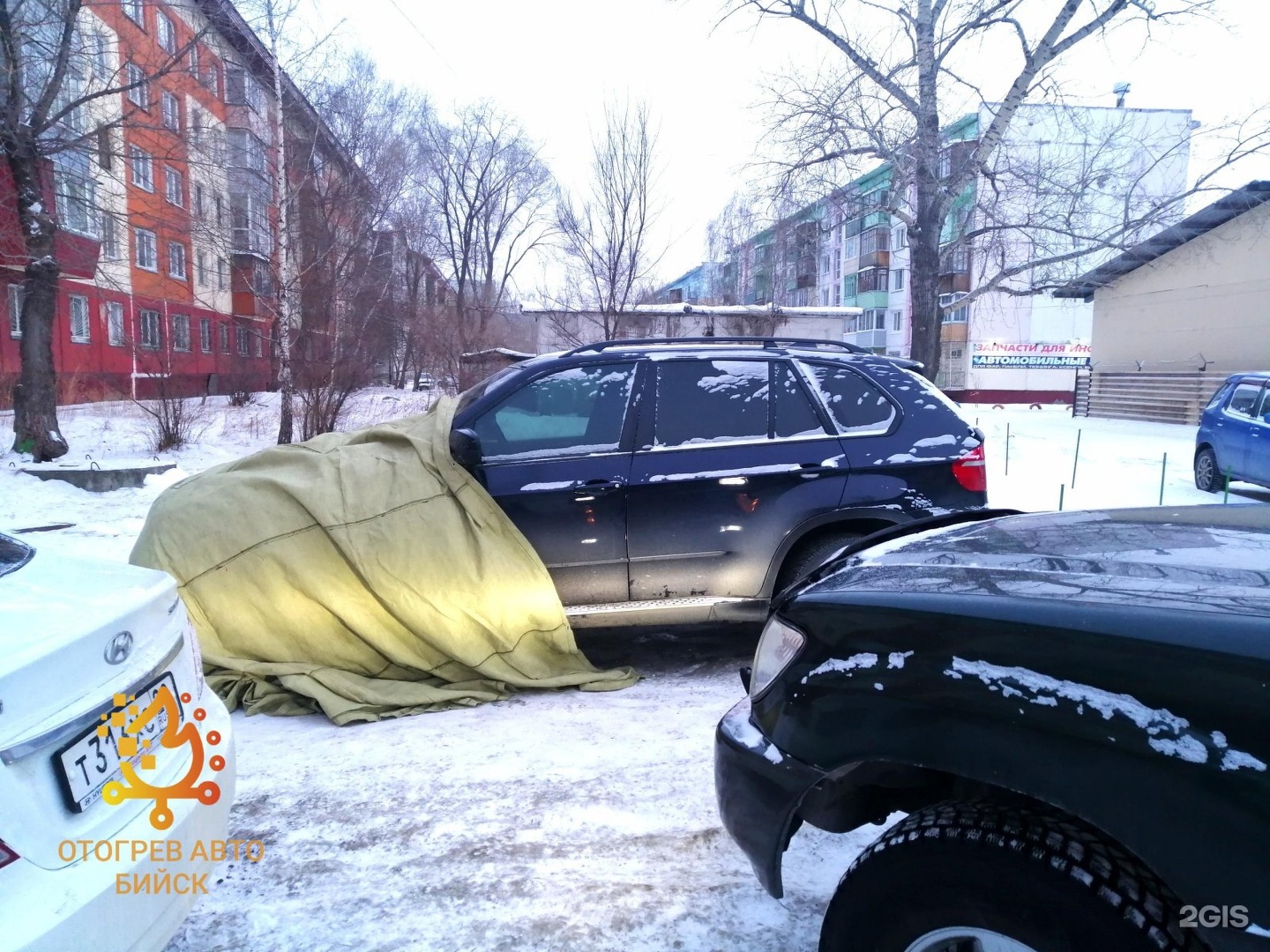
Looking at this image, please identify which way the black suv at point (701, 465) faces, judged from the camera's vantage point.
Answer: facing to the left of the viewer

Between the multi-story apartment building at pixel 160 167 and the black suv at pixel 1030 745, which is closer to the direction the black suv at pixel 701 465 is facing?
the multi-story apartment building

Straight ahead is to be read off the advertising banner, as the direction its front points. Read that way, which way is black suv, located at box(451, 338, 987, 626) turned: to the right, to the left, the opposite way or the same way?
to the right

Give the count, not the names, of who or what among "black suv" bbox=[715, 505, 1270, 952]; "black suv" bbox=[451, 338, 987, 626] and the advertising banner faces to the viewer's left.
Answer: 2

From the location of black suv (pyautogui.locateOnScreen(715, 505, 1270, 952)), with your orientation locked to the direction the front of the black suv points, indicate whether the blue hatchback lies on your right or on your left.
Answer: on your right

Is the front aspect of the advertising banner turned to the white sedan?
yes

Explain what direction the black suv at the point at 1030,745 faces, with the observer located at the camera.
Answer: facing to the left of the viewer

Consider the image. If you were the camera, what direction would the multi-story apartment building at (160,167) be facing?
facing the viewer and to the right of the viewer

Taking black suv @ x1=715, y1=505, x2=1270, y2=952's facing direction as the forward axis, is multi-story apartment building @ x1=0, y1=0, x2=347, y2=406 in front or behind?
in front

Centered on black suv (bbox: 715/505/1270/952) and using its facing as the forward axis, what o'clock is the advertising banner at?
The advertising banner is roughly at 3 o'clock from the black suv.

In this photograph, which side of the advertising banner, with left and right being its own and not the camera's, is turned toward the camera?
front

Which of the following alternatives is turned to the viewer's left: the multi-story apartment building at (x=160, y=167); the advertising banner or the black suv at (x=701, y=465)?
the black suv

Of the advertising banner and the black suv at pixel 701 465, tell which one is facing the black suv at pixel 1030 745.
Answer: the advertising banner

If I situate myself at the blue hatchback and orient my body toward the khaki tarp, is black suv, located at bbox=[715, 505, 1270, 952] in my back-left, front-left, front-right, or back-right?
front-left

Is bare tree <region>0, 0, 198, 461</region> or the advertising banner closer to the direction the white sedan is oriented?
the bare tree
